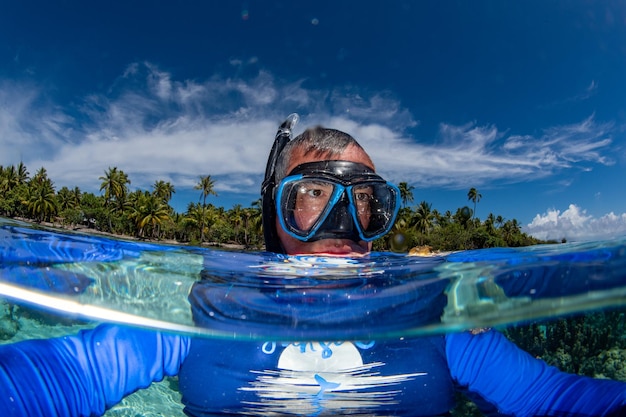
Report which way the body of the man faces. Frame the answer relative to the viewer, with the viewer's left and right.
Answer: facing the viewer
